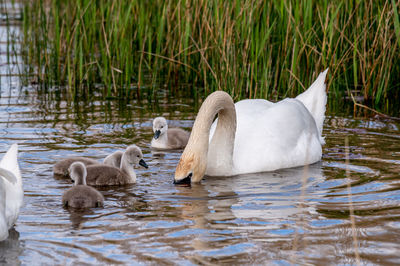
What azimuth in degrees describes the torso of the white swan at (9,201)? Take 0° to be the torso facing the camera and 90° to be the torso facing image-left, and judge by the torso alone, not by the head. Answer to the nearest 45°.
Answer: approximately 90°

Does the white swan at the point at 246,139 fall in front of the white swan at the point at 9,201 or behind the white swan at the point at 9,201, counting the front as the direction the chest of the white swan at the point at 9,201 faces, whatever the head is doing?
behind
